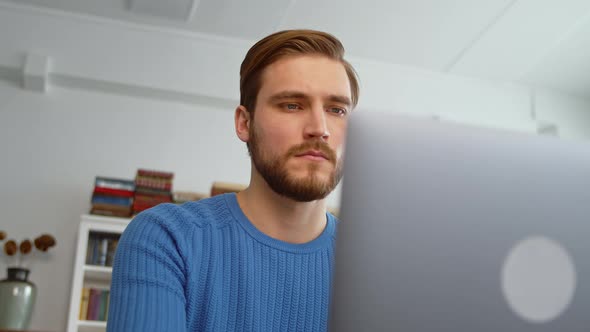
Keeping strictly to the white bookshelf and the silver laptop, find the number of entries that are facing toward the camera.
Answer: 1

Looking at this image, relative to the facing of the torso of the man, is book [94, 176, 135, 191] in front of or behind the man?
behind

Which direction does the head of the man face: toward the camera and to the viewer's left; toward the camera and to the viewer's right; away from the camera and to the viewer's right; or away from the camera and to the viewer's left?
toward the camera and to the viewer's right

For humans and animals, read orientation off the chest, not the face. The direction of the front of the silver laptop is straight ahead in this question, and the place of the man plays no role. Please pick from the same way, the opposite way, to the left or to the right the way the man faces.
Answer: the opposite way

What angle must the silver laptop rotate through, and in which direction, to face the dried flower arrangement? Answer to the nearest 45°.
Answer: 0° — it already faces it

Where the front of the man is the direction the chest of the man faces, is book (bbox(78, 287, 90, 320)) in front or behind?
behind

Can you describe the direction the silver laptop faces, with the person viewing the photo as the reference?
facing away from the viewer and to the left of the viewer

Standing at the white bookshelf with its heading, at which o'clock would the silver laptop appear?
The silver laptop is roughly at 12 o'clock from the white bookshelf.

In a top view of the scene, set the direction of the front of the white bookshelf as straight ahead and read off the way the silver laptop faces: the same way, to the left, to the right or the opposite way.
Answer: the opposite way

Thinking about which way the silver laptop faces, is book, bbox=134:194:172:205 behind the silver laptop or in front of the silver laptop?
in front

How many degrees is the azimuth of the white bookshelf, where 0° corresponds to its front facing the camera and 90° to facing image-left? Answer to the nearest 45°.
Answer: approximately 0°
